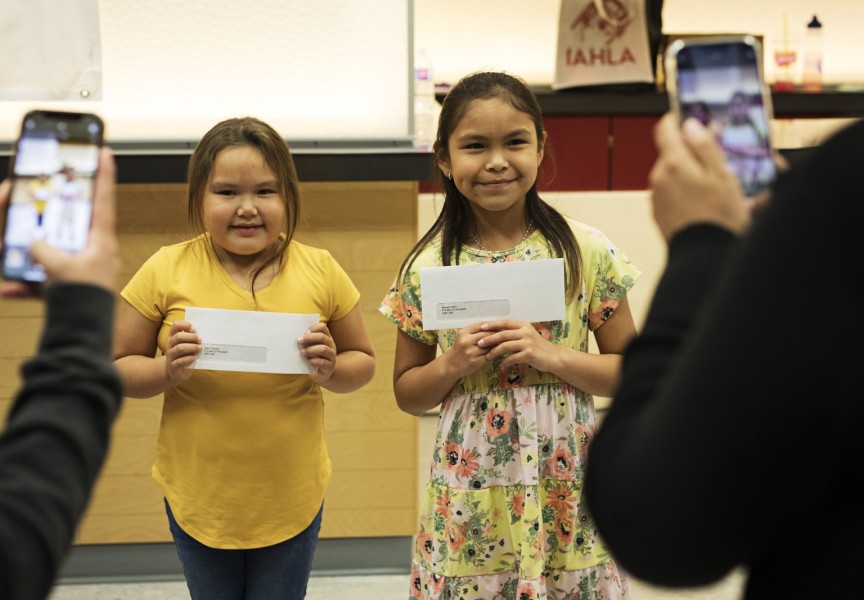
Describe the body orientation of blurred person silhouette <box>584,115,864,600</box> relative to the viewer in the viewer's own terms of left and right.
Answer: facing away from the viewer and to the left of the viewer

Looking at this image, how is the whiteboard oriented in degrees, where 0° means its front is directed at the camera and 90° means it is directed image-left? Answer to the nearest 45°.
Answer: approximately 0°

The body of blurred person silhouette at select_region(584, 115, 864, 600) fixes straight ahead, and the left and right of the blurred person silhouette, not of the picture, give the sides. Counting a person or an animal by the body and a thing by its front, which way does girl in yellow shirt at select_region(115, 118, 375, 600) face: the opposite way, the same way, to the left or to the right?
the opposite way

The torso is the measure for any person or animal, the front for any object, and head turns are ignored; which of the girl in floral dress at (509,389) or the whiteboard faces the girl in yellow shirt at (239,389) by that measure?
the whiteboard

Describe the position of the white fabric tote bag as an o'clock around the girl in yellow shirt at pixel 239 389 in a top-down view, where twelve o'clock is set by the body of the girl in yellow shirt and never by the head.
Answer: The white fabric tote bag is roughly at 7 o'clock from the girl in yellow shirt.

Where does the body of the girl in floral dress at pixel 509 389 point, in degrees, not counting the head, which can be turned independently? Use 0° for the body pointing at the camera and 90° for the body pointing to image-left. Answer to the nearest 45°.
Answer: approximately 0°

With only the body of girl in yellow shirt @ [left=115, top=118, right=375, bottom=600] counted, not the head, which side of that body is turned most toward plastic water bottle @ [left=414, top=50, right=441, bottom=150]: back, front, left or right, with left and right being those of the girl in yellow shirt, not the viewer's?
back

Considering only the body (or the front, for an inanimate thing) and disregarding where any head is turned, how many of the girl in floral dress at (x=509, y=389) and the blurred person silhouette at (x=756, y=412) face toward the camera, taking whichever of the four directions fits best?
1

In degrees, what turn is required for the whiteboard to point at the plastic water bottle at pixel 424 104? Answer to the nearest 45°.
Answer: approximately 135° to its left

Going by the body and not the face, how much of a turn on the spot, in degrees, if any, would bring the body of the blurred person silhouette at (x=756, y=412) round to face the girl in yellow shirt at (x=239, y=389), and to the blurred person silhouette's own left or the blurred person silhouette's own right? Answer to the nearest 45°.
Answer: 0° — they already face them

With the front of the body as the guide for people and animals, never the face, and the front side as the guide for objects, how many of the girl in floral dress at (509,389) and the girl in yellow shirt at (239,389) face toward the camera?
2

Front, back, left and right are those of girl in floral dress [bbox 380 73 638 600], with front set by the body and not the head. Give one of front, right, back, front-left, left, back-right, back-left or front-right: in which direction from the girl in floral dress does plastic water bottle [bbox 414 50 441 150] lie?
back
